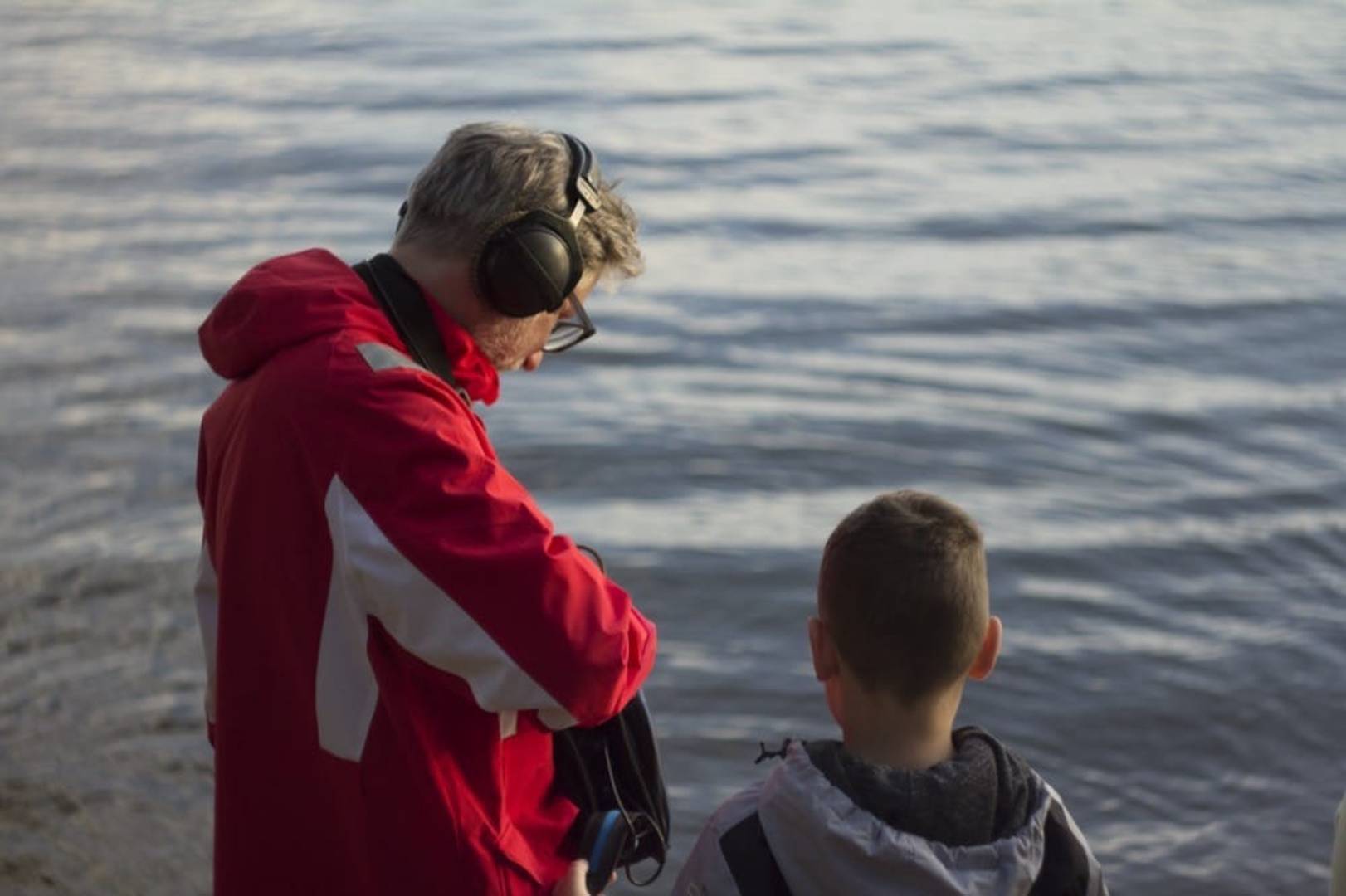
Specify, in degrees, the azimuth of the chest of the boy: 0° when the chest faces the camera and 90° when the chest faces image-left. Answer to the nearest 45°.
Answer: approximately 180°

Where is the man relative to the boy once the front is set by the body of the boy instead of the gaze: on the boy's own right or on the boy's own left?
on the boy's own left

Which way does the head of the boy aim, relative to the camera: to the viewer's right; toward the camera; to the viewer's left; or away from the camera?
away from the camera
